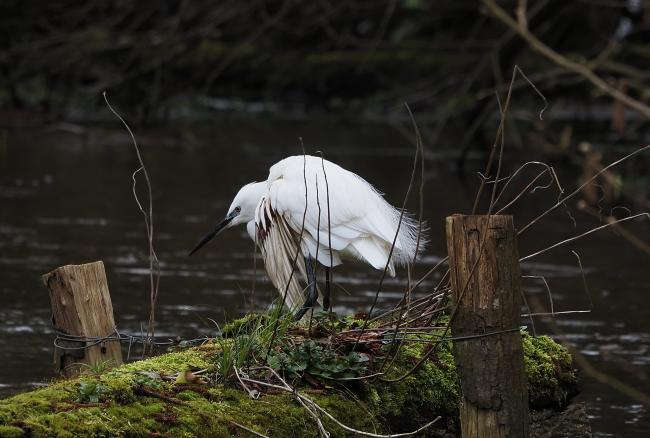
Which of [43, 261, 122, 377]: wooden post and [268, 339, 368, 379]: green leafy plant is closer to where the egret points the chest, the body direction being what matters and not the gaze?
the wooden post

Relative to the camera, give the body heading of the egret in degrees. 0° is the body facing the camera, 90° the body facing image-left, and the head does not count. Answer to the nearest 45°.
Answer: approximately 90°

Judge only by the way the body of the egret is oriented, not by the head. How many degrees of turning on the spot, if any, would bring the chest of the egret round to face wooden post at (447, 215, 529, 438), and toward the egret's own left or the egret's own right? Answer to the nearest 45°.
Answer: approximately 135° to the egret's own left

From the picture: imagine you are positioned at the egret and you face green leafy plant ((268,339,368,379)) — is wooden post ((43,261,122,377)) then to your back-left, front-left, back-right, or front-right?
front-right

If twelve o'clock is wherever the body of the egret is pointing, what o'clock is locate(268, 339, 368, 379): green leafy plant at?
The green leafy plant is roughly at 9 o'clock from the egret.

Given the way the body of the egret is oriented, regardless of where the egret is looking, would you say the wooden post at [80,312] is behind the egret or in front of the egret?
in front

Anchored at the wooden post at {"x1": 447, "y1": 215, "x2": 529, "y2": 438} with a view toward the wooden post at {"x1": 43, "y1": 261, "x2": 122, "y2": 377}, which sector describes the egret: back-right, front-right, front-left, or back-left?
front-right
